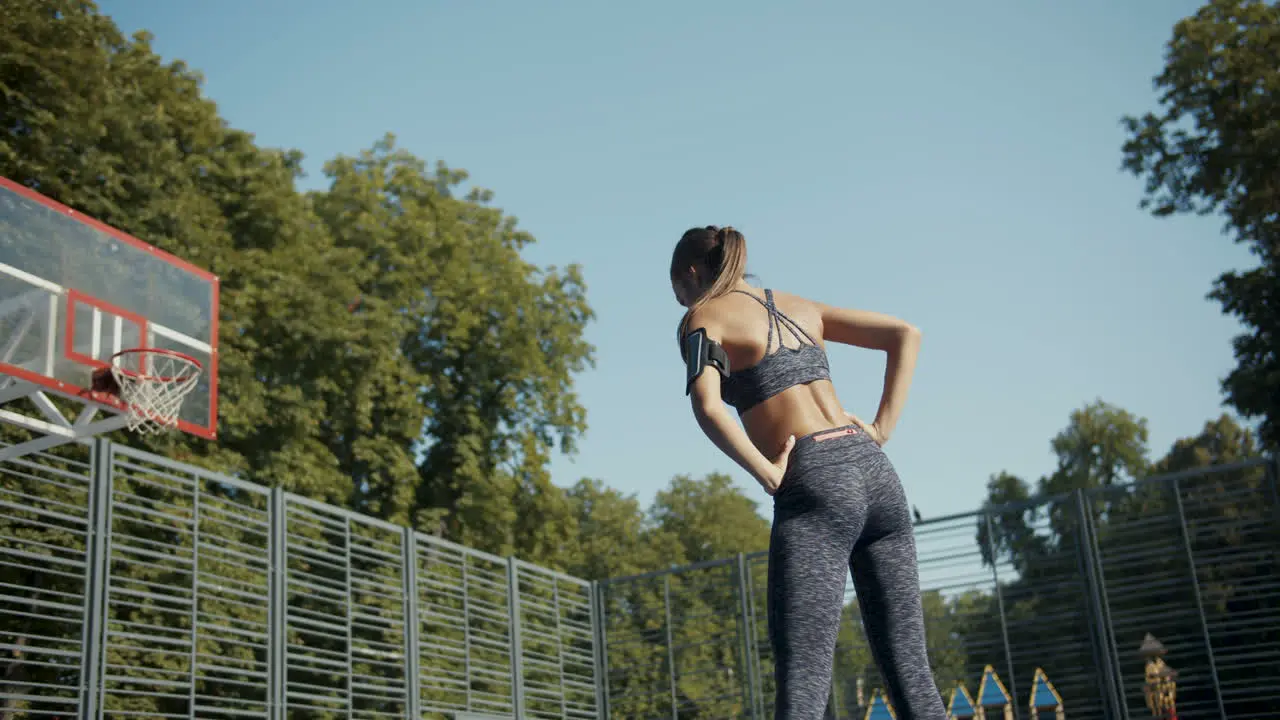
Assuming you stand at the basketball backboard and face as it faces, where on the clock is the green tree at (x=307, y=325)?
The green tree is roughly at 8 o'clock from the basketball backboard.

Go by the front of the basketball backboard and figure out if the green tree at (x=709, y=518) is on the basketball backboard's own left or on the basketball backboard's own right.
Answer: on the basketball backboard's own left

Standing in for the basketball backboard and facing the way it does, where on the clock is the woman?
The woman is roughly at 1 o'clock from the basketball backboard.

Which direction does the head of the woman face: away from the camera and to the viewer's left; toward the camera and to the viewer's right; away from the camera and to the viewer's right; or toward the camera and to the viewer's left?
away from the camera and to the viewer's left

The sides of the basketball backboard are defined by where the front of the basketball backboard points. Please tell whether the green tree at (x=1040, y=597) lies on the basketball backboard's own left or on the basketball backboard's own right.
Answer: on the basketball backboard's own left

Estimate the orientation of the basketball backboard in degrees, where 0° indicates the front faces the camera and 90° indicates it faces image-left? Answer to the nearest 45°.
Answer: approximately 315°
